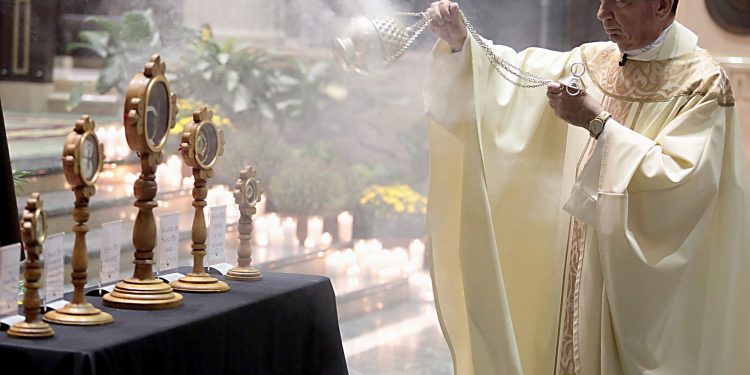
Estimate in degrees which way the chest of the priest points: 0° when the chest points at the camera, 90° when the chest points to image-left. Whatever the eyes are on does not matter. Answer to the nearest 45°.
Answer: approximately 45°

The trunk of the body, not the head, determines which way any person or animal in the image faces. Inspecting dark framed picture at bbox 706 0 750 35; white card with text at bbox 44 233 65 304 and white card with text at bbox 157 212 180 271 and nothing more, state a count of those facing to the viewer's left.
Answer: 0

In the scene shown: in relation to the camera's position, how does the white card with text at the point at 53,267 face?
facing the viewer and to the right of the viewer

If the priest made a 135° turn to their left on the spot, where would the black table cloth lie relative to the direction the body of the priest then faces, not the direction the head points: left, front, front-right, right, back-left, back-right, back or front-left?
back-right

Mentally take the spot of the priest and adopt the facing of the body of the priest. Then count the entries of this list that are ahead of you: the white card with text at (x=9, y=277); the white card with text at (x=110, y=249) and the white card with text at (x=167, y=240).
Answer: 3

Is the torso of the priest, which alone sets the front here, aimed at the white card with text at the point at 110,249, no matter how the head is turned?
yes

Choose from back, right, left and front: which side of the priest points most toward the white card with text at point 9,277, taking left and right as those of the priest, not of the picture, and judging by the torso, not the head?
front

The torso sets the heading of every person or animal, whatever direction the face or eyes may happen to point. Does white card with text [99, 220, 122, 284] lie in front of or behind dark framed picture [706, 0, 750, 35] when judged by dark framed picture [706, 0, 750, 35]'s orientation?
in front

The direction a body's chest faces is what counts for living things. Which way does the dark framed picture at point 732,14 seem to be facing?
toward the camera

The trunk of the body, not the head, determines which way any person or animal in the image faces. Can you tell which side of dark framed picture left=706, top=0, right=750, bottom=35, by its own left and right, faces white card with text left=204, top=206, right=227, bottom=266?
front

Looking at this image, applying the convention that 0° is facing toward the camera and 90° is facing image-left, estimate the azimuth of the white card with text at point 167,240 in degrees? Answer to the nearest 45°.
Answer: approximately 315°

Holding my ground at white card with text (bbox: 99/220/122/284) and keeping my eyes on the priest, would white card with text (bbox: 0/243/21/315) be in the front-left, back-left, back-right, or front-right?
back-right
